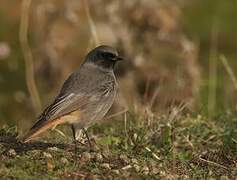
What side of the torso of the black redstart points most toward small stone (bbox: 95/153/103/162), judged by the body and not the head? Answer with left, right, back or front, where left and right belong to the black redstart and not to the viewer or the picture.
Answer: right

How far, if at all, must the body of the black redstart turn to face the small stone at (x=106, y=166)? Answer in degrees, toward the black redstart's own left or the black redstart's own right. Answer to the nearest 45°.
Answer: approximately 90° to the black redstart's own right

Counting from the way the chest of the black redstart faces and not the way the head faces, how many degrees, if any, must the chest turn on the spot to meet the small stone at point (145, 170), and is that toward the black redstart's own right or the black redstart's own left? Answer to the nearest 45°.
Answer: approximately 90° to the black redstart's own right

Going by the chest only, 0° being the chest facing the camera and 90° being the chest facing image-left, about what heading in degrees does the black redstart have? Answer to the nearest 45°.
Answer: approximately 270°

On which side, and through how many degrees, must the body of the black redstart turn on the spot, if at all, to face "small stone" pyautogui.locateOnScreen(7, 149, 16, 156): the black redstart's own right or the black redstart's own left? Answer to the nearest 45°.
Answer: approximately 135° to the black redstart's own right

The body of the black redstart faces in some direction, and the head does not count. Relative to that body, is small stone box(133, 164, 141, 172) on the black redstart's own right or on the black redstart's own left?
on the black redstart's own right
